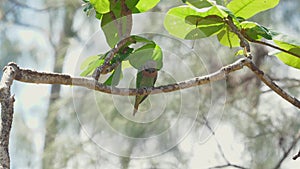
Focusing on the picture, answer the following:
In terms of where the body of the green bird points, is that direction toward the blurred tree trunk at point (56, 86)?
no
